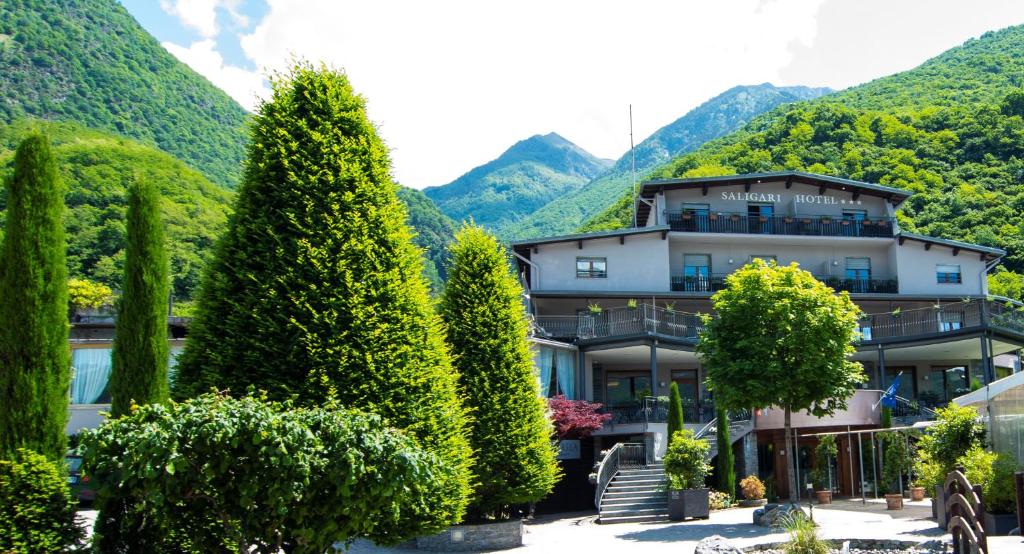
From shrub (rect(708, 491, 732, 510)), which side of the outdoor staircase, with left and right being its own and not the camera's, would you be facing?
left

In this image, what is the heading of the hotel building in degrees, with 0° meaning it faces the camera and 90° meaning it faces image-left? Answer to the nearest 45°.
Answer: approximately 0°

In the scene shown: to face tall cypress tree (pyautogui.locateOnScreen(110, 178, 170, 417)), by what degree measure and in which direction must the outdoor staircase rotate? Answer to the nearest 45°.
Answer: approximately 45° to its right

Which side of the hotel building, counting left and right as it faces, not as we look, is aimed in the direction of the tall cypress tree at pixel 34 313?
front

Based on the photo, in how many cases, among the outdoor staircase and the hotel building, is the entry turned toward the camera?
2

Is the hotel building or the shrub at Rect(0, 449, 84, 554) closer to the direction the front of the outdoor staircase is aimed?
the shrub

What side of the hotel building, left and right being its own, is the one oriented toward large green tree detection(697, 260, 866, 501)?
front

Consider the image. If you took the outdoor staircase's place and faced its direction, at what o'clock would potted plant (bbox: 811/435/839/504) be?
The potted plant is roughly at 8 o'clock from the outdoor staircase.

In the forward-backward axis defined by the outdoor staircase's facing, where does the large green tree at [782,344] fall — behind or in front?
in front

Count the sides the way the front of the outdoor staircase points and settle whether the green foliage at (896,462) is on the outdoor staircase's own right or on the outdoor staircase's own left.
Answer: on the outdoor staircase's own left

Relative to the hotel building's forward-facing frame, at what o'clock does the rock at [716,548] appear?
The rock is roughly at 12 o'clock from the hotel building.
